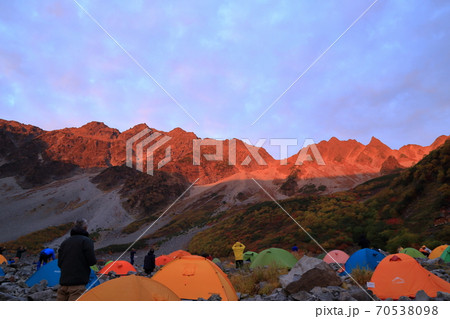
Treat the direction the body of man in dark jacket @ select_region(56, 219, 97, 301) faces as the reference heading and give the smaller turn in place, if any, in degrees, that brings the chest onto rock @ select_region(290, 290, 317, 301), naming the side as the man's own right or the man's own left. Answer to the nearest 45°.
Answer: approximately 45° to the man's own right

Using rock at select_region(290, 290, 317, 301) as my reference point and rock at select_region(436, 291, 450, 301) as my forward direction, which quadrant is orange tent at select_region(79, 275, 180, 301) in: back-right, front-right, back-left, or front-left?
back-right

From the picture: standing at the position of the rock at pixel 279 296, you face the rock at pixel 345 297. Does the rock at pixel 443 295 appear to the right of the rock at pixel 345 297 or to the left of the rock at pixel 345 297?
left

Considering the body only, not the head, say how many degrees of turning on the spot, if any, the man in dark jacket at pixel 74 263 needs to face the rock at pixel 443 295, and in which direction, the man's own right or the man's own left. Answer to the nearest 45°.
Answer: approximately 45° to the man's own right

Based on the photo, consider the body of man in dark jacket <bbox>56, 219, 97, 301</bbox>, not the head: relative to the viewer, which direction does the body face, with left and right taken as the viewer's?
facing away from the viewer and to the right of the viewer

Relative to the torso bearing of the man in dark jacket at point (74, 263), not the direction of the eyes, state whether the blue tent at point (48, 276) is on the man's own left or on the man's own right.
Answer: on the man's own left
